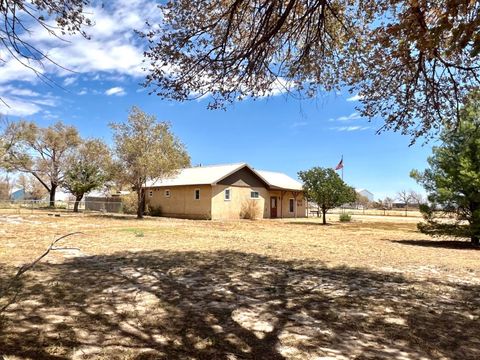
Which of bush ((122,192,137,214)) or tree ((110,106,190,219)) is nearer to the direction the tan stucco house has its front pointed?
the tree

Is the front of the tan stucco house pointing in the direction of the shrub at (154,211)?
no

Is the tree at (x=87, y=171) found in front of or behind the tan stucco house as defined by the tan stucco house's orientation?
behind

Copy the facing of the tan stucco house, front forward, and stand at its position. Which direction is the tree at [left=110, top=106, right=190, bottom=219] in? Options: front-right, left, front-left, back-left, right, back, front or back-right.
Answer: right

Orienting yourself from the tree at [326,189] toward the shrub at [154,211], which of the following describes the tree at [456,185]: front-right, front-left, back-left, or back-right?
back-left

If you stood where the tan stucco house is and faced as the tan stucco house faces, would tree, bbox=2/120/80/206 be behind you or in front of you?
behind

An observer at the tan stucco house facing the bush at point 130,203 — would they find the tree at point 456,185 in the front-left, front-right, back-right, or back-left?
back-left

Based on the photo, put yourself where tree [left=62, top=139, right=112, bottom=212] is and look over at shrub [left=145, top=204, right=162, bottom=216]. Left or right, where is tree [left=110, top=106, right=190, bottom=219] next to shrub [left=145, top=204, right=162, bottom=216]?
right

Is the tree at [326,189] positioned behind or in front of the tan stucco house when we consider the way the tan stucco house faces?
in front

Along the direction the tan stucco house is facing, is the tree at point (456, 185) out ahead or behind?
ahead

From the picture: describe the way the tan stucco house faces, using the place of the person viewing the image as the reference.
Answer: facing the viewer and to the right of the viewer

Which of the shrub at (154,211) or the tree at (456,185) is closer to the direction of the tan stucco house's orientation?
the tree
